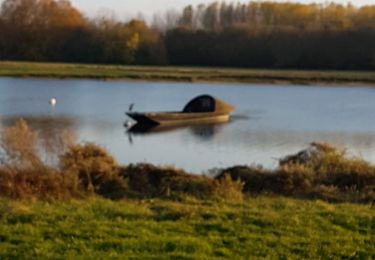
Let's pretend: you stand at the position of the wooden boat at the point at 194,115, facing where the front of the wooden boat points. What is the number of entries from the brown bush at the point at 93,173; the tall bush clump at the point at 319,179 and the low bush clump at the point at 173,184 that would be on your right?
0

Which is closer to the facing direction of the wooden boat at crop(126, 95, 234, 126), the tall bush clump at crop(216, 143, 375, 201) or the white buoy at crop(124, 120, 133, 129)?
the white buoy

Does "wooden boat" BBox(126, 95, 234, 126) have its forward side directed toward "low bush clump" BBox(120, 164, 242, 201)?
no

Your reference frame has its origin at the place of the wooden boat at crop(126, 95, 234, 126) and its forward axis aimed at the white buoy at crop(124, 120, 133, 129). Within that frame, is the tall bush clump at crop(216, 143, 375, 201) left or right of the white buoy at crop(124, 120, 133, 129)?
left

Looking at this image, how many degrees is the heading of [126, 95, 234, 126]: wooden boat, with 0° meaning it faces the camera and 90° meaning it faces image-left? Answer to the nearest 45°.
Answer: approximately 90°

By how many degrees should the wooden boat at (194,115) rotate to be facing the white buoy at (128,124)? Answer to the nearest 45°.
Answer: approximately 45° to its left

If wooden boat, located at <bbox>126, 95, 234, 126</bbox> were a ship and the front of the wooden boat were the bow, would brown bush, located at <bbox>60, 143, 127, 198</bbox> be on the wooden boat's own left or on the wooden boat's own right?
on the wooden boat's own left

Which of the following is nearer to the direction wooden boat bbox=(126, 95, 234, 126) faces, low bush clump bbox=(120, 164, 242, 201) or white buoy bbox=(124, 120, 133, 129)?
the white buoy

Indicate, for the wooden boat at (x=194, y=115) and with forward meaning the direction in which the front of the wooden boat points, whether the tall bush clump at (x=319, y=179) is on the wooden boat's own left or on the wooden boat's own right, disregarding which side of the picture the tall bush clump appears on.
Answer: on the wooden boat's own left

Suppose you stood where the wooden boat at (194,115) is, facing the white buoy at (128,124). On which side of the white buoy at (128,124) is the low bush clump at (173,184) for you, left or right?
left

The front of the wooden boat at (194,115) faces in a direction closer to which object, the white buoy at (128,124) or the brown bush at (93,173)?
the white buoy

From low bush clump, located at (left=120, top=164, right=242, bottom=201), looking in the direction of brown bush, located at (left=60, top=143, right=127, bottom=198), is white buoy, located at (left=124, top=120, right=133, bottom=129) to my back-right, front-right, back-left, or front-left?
front-right
